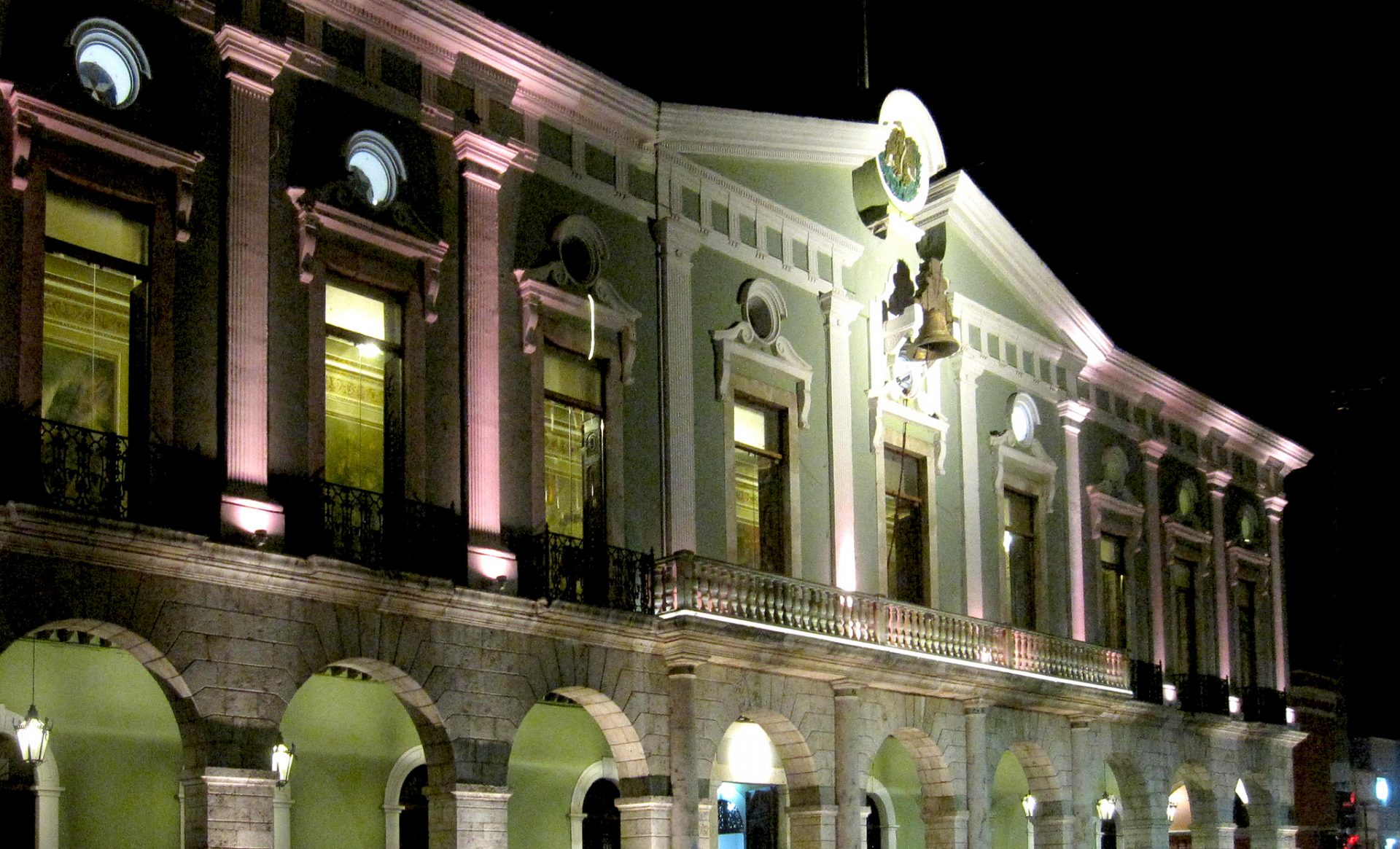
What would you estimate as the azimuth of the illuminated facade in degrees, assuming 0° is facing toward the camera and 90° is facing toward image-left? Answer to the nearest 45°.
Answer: approximately 315°
